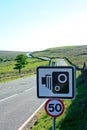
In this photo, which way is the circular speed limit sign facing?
toward the camera

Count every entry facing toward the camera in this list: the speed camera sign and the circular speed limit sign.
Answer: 2

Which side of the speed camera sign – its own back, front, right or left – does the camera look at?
front
